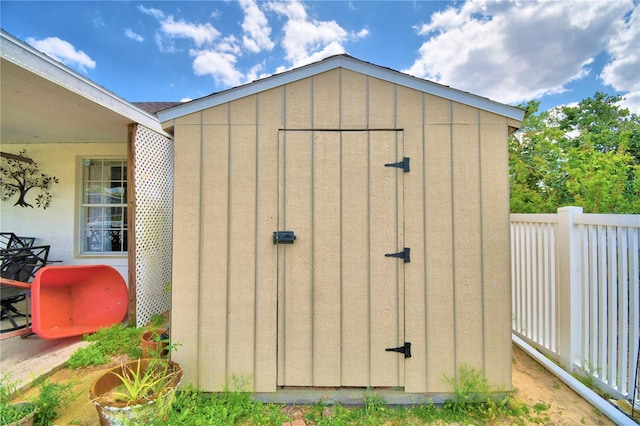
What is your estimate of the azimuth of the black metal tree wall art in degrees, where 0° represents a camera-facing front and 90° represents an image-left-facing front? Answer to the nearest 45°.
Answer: approximately 0°

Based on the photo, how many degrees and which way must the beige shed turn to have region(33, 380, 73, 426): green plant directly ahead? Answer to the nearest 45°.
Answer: approximately 90° to its right

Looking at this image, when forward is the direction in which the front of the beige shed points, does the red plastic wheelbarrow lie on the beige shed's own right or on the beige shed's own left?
on the beige shed's own right

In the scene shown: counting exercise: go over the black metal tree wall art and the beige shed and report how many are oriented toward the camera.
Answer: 2

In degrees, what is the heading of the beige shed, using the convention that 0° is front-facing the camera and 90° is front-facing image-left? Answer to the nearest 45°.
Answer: approximately 0°

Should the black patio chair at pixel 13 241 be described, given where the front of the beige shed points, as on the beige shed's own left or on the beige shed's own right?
on the beige shed's own right

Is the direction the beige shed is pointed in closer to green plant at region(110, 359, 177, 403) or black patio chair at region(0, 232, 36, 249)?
the green plant

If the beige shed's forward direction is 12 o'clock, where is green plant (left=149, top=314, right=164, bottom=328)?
The green plant is roughly at 4 o'clock from the beige shed.

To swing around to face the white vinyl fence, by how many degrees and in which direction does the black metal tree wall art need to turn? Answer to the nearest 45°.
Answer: approximately 45° to its left

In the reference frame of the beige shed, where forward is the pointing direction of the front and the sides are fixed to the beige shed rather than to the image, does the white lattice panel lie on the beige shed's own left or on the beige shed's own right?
on the beige shed's own right
